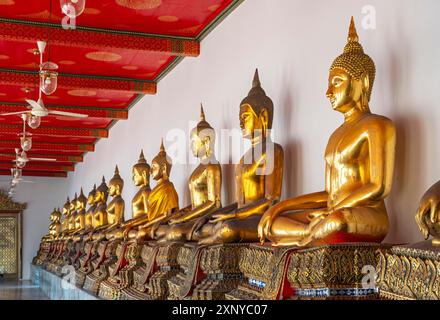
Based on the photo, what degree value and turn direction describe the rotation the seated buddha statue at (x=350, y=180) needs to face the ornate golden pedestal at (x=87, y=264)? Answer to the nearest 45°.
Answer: approximately 90° to its right

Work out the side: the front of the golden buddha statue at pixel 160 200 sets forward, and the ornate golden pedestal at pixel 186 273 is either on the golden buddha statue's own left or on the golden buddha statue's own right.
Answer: on the golden buddha statue's own left

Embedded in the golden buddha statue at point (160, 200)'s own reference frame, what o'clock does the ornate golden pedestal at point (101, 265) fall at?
The ornate golden pedestal is roughly at 2 o'clock from the golden buddha statue.

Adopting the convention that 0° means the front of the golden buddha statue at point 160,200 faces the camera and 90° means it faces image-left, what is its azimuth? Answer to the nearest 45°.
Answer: approximately 90°

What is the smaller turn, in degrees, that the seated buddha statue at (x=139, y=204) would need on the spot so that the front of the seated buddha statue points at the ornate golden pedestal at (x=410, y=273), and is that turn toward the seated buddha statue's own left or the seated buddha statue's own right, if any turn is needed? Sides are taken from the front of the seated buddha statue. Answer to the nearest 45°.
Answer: approximately 90° to the seated buddha statue's own left

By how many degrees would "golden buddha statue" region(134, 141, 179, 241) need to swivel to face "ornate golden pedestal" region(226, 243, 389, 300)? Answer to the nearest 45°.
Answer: approximately 90° to its left

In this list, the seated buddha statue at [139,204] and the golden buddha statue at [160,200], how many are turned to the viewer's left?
2

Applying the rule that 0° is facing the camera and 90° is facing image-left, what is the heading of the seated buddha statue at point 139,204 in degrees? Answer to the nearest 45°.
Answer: approximately 90°

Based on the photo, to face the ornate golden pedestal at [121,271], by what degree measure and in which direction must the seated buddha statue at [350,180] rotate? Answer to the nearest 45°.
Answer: approximately 90° to its right

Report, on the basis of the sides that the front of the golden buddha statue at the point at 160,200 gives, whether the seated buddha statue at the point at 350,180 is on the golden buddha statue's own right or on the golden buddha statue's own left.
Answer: on the golden buddha statue's own left
